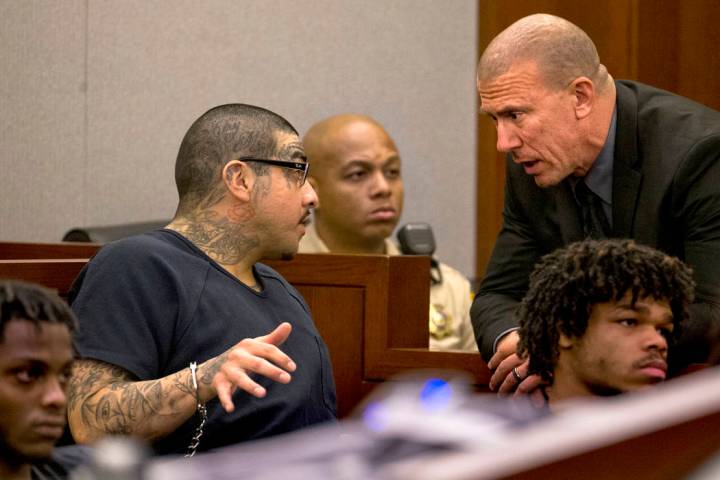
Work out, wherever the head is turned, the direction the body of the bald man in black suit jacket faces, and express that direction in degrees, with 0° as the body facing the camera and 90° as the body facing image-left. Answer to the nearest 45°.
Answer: approximately 45°

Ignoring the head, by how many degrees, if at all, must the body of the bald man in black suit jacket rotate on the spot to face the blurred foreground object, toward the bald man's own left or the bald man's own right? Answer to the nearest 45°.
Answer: approximately 45° to the bald man's own left

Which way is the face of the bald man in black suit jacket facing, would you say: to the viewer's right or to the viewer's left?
to the viewer's left
